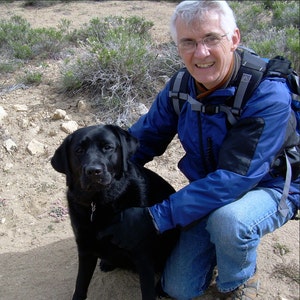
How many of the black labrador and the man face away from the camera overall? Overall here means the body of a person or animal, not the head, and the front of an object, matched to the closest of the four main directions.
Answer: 0

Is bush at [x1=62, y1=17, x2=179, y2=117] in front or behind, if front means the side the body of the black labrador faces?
behind

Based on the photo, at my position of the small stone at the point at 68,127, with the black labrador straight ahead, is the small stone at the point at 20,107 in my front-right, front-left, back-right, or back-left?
back-right

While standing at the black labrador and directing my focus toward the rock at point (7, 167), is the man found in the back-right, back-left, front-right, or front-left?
back-right

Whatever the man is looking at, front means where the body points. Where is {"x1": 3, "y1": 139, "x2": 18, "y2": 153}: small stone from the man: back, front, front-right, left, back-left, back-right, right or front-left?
right

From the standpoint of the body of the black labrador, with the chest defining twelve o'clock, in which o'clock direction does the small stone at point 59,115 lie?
The small stone is roughly at 4 o'clock from the black labrador.

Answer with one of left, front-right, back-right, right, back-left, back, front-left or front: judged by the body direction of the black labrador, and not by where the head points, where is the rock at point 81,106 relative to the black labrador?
back-right

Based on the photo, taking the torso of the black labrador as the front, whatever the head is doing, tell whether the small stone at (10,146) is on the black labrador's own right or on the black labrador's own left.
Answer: on the black labrador's own right

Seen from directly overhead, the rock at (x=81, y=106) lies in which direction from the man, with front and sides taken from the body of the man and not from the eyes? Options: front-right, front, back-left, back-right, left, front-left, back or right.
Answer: right

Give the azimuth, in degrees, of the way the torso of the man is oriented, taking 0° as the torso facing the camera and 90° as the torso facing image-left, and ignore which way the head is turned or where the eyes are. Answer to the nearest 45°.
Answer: approximately 45°

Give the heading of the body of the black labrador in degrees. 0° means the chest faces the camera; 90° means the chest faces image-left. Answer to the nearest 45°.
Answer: approximately 45°

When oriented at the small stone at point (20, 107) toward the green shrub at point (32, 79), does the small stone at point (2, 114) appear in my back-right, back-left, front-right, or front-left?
back-left

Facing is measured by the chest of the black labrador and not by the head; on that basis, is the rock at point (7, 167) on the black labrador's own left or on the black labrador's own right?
on the black labrador's own right

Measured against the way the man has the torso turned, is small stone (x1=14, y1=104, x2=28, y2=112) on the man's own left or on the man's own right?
on the man's own right
